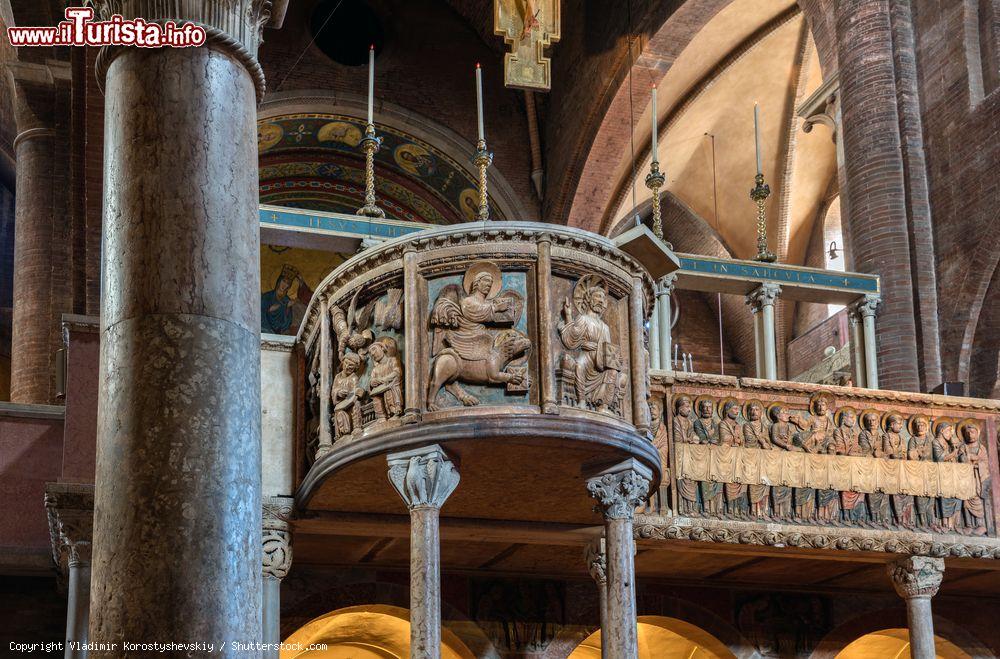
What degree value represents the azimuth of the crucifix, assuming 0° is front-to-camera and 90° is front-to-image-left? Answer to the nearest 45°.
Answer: approximately 0°

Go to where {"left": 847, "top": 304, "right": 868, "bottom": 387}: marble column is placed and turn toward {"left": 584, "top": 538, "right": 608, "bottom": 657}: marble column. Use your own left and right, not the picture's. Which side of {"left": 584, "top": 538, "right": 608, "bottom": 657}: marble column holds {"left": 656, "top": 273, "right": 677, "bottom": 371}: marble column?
right

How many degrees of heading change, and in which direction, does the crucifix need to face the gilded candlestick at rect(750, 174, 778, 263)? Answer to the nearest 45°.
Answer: approximately 45° to its left

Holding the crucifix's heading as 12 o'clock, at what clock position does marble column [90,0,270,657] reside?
The marble column is roughly at 12 o'clock from the crucifix.

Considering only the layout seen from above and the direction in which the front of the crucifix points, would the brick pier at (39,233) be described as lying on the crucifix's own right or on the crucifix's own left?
on the crucifix's own right

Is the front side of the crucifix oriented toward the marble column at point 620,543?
yes
